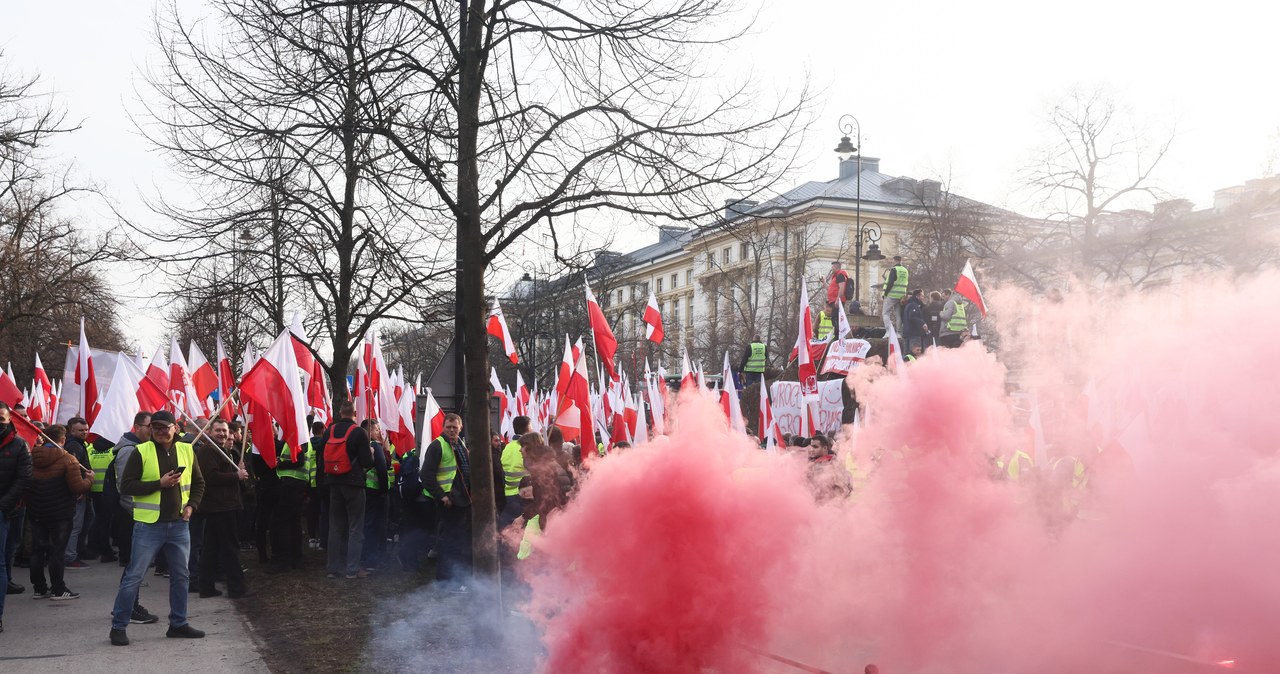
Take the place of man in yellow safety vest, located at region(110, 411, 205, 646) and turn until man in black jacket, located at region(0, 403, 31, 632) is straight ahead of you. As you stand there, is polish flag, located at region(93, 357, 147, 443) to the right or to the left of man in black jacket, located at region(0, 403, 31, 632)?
right

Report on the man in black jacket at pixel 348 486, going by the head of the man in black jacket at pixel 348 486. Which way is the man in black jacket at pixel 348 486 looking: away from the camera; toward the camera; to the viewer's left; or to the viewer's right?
away from the camera

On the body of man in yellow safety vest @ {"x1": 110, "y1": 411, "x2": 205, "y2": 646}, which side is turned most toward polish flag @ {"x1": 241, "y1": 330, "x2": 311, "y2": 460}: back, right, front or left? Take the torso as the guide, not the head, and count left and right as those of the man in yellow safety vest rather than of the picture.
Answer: back

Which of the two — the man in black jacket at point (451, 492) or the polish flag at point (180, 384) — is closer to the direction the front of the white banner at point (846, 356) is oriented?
the man in black jacket

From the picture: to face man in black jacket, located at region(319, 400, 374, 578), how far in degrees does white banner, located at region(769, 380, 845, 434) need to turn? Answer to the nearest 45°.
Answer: approximately 45° to its right

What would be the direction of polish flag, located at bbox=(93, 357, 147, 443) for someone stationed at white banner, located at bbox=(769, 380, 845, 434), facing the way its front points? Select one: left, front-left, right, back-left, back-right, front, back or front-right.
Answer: front-right

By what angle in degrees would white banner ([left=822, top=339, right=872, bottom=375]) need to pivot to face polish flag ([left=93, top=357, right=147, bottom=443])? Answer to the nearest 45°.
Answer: approximately 45° to its right

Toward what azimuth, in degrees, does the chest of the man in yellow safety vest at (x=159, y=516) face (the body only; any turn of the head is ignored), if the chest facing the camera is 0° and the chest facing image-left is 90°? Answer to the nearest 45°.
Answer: approximately 315°

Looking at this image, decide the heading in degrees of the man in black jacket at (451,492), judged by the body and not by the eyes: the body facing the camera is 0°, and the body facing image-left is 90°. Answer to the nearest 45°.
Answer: approximately 315°

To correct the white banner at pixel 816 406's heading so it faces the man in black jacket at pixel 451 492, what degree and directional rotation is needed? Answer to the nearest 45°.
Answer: approximately 45° to its right

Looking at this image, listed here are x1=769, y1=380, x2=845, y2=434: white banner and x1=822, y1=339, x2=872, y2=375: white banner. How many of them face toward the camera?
2

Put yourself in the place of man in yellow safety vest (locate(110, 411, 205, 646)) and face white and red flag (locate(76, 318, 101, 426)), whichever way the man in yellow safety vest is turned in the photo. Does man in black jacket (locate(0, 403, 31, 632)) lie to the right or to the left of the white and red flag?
left

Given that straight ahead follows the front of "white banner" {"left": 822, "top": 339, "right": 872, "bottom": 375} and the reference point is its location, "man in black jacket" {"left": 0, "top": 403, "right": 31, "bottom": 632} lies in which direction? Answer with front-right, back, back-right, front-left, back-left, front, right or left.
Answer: front-right
